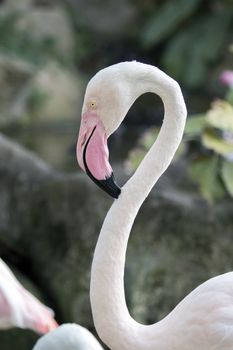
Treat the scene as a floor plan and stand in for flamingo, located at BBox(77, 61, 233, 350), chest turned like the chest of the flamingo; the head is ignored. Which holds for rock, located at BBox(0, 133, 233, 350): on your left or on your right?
on your right

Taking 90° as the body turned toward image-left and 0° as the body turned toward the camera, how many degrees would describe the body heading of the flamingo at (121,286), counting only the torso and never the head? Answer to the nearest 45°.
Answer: approximately 90°

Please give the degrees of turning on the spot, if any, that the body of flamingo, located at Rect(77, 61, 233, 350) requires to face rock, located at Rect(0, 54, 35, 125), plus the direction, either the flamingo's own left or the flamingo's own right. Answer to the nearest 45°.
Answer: approximately 90° to the flamingo's own right
